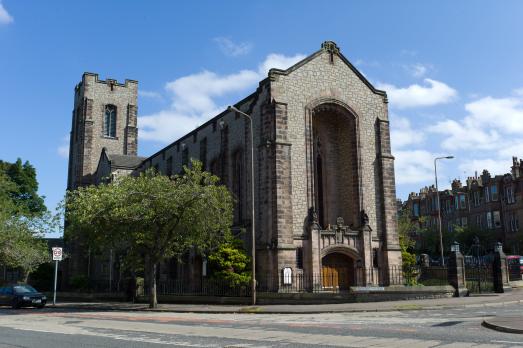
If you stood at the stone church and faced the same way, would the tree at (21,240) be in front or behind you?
behind

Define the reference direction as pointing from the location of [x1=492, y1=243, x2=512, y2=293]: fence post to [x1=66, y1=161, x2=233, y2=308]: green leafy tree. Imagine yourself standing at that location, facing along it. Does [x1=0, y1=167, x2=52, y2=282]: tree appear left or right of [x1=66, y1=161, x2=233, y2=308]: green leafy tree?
right

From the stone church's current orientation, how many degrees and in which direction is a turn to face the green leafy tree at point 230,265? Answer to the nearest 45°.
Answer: approximately 90° to its right

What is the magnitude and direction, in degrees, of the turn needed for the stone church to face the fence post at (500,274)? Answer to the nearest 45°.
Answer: approximately 45° to its left

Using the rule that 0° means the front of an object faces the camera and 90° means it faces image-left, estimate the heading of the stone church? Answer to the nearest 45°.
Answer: approximately 315°

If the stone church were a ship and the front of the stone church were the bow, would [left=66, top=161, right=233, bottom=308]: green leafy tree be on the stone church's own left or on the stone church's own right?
on the stone church's own right

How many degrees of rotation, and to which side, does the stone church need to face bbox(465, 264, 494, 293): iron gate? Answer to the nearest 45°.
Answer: approximately 45° to its left

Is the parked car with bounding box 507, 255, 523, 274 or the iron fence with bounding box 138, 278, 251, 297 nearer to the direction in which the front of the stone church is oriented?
the parked car

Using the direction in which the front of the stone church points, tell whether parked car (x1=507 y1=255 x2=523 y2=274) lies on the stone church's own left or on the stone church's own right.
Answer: on the stone church's own left
